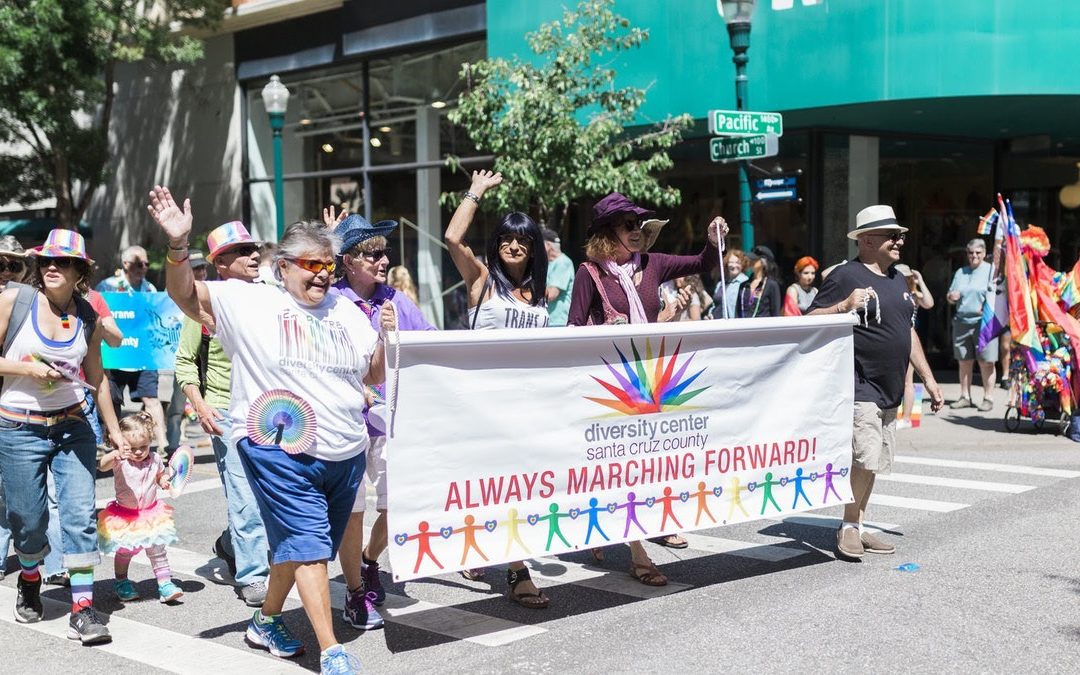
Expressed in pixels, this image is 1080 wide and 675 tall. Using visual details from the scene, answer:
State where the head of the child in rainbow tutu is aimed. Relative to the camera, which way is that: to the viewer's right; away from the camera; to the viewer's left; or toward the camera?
toward the camera

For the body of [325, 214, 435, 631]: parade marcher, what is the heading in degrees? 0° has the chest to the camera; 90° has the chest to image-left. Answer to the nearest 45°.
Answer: approximately 315°

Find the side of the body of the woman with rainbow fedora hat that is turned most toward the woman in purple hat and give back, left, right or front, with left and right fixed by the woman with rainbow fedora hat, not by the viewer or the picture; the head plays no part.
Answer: left

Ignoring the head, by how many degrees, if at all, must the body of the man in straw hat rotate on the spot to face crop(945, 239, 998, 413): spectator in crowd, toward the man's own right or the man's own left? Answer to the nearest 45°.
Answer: approximately 135° to the man's own left

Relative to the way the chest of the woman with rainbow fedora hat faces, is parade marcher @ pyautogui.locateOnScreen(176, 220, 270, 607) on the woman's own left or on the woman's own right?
on the woman's own left

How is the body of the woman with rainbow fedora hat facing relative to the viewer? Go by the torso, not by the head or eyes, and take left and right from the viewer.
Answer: facing the viewer

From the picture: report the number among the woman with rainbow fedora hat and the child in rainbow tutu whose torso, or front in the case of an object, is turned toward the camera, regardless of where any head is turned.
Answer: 2

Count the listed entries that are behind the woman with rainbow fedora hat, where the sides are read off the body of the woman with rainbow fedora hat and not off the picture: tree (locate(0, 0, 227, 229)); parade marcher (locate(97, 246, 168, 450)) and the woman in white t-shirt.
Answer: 2

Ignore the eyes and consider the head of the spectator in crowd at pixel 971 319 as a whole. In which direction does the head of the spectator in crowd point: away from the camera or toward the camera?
toward the camera

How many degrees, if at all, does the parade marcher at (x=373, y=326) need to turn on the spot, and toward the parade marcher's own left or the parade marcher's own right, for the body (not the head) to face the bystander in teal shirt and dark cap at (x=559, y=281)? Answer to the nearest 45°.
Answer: approximately 135° to the parade marcher's own left

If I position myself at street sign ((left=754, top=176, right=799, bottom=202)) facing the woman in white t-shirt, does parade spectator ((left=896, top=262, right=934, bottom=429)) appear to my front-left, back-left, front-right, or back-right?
front-left

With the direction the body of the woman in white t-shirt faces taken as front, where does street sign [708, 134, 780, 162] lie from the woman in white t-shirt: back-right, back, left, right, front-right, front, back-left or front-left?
left

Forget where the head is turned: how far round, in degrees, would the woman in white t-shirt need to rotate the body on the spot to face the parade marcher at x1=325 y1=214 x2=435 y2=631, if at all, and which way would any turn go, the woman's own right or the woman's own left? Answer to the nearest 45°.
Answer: approximately 90° to the woman's own left

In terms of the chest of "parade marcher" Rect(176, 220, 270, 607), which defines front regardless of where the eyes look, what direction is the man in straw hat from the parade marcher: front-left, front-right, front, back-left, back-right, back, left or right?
front-left

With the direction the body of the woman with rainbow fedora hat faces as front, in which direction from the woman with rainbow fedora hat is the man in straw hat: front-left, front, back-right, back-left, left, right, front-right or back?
left
